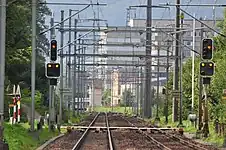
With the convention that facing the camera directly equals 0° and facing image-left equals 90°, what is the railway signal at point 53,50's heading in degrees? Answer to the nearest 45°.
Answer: approximately 0°

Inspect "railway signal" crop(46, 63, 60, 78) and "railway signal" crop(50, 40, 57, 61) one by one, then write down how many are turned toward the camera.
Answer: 2

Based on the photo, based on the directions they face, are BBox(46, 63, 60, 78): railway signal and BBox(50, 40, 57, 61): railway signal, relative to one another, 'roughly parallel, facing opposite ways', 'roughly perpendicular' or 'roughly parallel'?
roughly parallel

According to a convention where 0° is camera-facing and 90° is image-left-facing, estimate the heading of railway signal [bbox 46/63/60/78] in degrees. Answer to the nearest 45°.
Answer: approximately 0°
